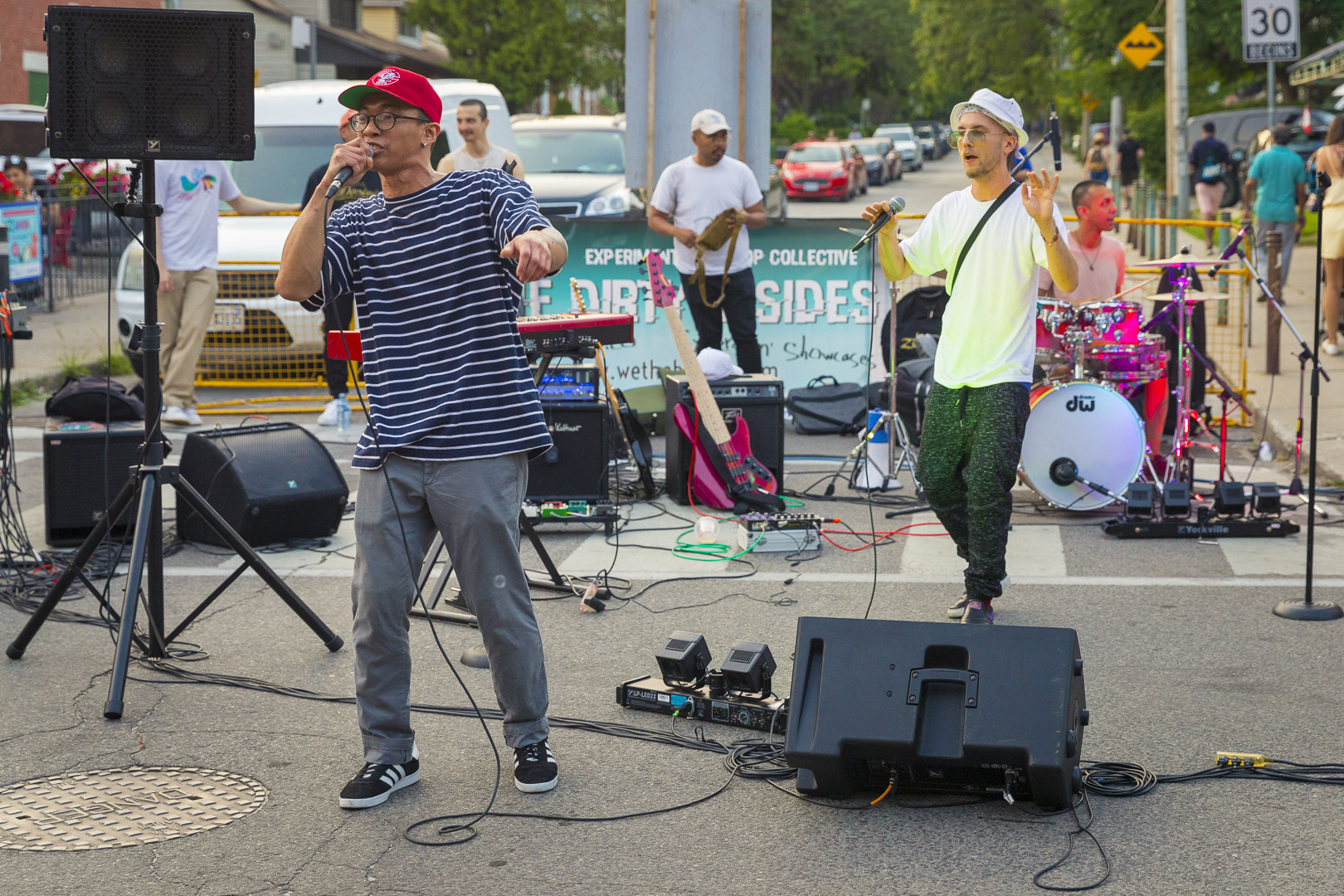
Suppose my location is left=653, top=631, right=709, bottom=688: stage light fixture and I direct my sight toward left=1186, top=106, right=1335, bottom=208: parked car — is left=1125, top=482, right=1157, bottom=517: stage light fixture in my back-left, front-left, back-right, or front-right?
front-right

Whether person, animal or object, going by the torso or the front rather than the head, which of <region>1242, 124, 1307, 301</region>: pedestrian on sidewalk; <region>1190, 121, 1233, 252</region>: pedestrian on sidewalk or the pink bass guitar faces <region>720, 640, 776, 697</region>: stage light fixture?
the pink bass guitar

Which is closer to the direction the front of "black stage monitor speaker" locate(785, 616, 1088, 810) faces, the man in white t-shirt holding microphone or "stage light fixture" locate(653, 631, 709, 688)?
the man in white t-shirt holding microphone

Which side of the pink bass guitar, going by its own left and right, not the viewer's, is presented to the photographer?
front

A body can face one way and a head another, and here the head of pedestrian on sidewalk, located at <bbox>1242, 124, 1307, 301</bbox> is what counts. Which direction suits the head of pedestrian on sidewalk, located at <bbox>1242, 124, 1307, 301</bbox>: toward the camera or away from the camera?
away from the camera

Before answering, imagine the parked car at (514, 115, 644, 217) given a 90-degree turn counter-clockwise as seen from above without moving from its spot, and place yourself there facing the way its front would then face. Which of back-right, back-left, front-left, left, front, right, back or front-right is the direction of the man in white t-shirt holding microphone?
right

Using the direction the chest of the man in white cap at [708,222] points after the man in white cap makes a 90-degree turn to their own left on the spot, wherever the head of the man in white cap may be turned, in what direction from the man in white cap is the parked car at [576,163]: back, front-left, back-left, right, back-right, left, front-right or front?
left

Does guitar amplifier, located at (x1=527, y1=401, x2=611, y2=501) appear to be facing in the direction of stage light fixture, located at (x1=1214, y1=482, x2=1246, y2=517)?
no

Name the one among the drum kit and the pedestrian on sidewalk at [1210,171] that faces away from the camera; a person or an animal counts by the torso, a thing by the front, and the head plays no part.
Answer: the pedestrian on sidewalk

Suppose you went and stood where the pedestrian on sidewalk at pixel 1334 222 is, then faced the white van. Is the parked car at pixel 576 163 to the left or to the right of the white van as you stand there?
right

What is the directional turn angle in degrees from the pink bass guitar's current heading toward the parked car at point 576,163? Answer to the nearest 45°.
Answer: approximately 180°

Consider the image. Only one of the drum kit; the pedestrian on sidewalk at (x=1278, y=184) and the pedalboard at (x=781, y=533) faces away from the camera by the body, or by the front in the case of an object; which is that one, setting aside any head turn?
the pedestrian on sidewalk

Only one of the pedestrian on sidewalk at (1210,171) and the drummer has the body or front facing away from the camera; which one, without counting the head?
the pedestrian on sidewalk

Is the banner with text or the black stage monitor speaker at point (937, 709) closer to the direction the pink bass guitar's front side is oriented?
the black stage monitor speaker
